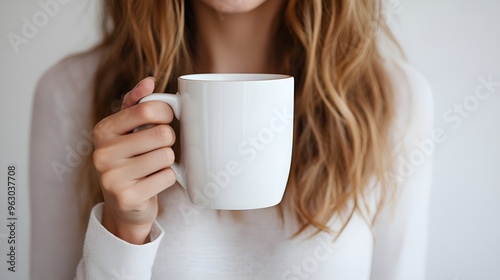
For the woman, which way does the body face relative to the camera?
toward the camera
